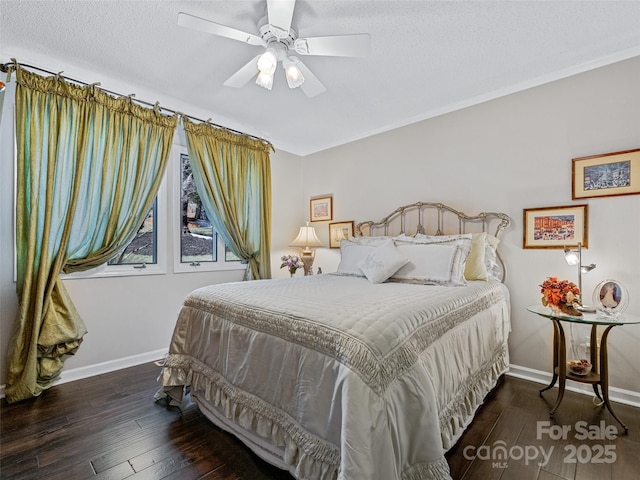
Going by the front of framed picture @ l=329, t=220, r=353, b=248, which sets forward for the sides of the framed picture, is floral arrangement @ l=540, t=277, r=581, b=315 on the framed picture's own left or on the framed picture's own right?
on the framed picture's own left

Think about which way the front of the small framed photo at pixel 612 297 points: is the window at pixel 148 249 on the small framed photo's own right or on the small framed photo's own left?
on the small framed photo's own right

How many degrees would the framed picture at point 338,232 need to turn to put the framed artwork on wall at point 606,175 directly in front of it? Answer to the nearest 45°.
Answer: approximately 90° to its left

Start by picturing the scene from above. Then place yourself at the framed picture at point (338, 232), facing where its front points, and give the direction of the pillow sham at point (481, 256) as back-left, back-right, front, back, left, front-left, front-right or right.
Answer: left

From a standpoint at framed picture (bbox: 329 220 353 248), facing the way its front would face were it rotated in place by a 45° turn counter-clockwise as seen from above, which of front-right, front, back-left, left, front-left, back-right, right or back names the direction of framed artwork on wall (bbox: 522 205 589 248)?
front-left

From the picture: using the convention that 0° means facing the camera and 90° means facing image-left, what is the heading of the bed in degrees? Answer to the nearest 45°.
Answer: approximately 45°

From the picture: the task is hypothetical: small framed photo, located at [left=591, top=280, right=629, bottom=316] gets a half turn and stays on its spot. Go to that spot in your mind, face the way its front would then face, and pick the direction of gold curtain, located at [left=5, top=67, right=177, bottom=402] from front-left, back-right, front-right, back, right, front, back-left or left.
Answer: back-left

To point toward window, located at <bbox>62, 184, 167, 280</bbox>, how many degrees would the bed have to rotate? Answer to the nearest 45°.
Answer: approximately 90° to its right

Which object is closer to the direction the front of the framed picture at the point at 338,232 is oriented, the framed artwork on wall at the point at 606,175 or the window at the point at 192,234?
the window
